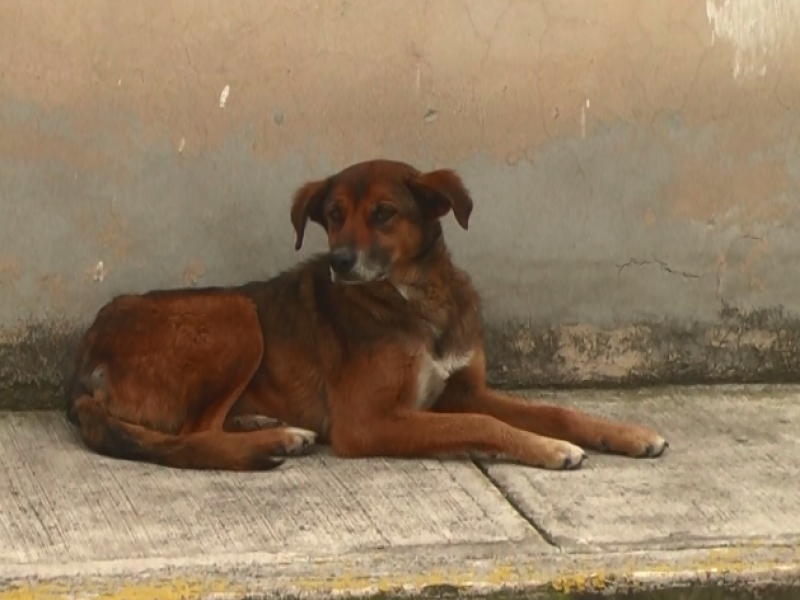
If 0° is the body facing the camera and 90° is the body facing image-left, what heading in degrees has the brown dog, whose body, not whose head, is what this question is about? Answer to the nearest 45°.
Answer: approximately 270°
